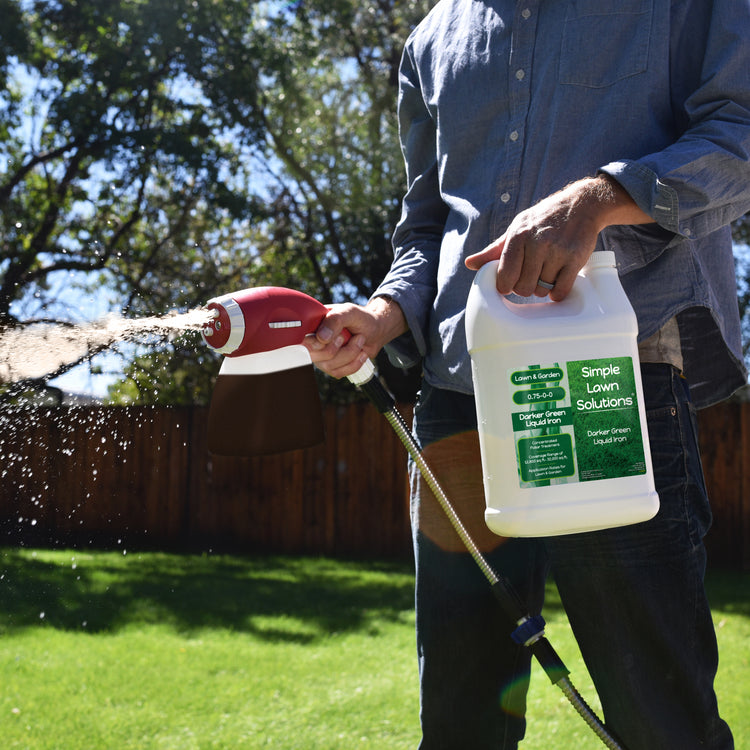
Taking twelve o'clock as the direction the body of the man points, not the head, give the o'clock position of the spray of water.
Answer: The spray of water is roughly at 2 o'clock from the man.

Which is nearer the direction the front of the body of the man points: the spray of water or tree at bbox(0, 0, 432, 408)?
the spray of water

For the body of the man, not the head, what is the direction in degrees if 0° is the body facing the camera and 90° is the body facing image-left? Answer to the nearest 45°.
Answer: approximately 45°

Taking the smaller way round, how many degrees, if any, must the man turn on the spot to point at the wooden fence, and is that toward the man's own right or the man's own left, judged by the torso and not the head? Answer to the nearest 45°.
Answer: approximately 135° to the man's own right

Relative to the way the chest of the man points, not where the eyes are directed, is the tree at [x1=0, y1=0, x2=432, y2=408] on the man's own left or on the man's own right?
on the man's own right

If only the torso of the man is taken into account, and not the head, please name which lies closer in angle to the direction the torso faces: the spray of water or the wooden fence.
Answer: the spray of water
